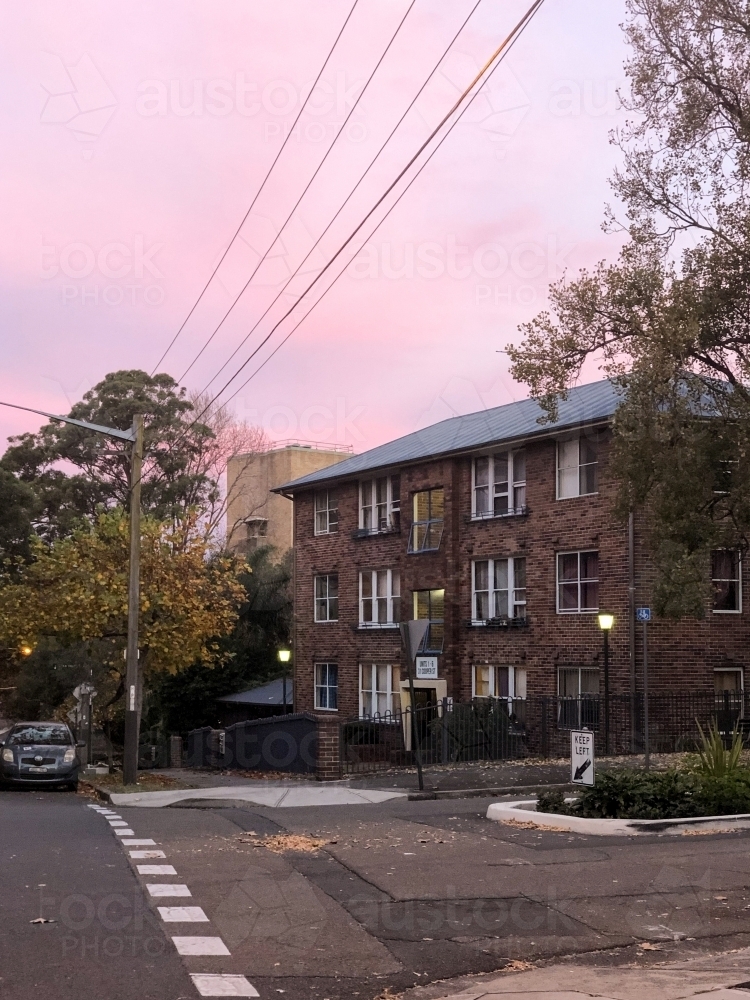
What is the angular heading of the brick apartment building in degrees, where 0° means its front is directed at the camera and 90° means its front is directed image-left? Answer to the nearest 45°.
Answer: approximately 45°

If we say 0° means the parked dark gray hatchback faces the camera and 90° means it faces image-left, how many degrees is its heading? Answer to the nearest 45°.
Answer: approximately 0°

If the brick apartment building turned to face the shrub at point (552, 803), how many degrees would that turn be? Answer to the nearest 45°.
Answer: approximately 45° to its left

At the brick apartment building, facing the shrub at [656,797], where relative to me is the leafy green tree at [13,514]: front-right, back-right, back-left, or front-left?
back-right

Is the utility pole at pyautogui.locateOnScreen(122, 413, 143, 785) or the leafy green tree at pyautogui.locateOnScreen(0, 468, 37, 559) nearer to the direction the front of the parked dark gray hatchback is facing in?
the utility pole

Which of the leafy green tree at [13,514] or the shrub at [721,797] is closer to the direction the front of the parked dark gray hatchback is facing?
the shrub

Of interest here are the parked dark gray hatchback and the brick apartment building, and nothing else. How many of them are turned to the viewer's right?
0

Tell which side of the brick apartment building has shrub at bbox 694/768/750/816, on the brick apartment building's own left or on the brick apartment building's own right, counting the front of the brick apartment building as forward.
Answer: on the brick apartment building's own left

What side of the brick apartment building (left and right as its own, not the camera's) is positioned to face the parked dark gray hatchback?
front

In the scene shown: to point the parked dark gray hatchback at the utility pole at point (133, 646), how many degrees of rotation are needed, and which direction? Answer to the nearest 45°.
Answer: approximately 45° to its left
